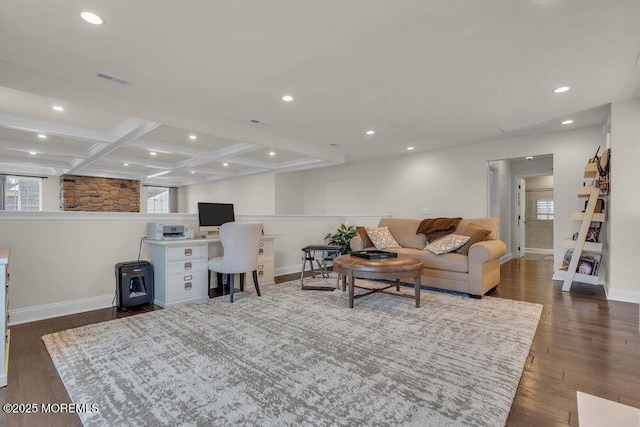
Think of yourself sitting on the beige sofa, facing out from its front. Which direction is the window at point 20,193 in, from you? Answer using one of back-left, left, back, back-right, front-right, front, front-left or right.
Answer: front-right

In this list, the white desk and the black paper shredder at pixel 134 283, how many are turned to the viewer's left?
0

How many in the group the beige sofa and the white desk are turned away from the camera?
0

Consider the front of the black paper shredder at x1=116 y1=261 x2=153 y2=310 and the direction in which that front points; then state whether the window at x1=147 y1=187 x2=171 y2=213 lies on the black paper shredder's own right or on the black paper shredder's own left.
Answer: on the black paper shredder's own left

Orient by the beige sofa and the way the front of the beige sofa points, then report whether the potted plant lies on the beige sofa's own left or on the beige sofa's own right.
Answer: on the beige sofa's own right

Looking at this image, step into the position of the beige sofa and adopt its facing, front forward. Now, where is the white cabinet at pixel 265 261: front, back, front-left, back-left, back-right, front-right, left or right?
front-right

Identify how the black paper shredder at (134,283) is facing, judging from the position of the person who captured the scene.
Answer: facing the viewer and to the right of the viewer

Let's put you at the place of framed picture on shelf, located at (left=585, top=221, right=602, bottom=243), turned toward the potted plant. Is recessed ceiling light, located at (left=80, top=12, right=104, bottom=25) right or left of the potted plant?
left

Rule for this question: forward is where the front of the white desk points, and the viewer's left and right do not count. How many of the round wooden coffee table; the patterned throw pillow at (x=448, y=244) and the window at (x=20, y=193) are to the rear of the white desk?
1
